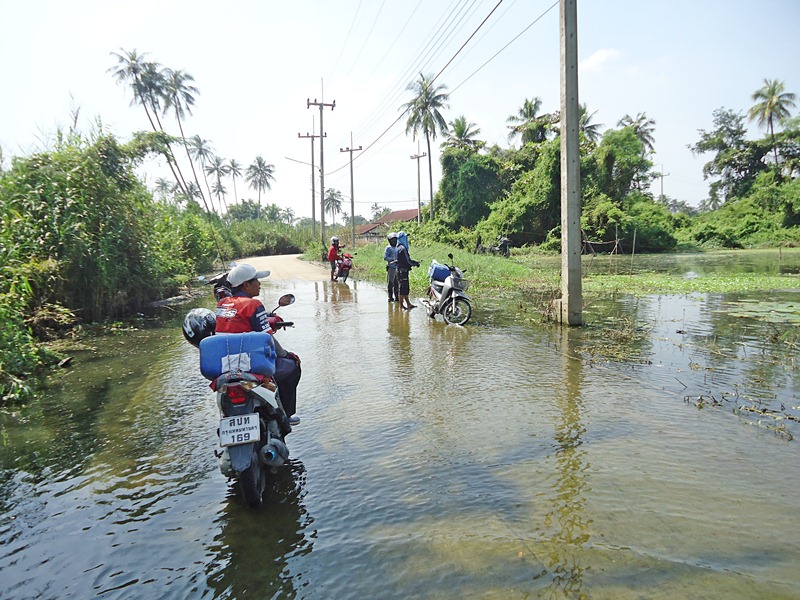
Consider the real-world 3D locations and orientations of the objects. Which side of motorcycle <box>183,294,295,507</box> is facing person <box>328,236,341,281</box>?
front

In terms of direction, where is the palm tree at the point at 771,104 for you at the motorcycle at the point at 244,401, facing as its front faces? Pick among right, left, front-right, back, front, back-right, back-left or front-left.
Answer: front-right

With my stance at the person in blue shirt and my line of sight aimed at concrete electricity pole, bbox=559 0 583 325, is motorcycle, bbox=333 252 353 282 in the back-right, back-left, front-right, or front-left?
back-left

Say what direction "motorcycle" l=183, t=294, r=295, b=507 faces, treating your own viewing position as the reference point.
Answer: facing away from the viewer

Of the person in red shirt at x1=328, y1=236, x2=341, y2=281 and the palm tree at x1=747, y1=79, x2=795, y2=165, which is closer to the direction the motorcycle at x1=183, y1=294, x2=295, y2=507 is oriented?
the person in red shirt

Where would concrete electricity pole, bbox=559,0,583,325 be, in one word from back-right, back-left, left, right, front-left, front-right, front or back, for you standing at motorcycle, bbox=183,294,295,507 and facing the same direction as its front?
front-right

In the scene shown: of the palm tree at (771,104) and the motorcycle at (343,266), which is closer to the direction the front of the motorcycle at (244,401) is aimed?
the motorcycle

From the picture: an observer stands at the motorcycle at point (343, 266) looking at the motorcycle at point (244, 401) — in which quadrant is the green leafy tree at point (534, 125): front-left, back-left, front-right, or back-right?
back-left

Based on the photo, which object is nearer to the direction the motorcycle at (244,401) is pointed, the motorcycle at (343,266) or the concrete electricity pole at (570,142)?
the motorcycle

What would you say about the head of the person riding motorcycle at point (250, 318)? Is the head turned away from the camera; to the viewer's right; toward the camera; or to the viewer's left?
to the viewer's right
